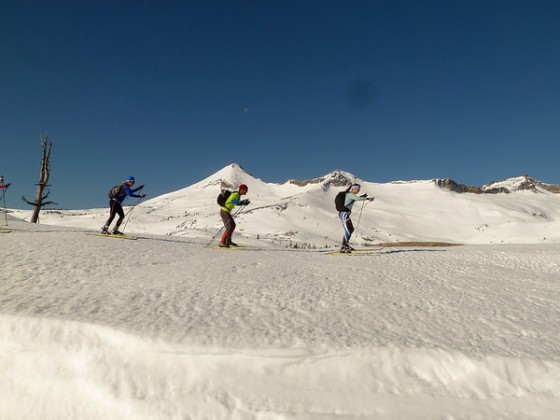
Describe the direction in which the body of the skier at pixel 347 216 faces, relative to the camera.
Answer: to the viewer's right

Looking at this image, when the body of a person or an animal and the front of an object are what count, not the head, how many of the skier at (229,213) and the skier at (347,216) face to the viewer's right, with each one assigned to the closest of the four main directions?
2

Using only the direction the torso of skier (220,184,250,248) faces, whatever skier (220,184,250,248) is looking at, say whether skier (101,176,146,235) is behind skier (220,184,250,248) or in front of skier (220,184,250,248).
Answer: behind

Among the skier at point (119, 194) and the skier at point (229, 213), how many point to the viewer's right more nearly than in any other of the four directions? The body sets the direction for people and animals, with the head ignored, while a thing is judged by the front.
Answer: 2

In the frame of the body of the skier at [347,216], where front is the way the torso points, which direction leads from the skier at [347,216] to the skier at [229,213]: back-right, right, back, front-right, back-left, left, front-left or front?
back

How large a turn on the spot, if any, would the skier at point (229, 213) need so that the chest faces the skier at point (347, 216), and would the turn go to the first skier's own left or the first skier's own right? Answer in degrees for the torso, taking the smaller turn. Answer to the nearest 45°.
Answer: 0° — they already face them

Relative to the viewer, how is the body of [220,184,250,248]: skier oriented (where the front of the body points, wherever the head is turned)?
to the viewer's right

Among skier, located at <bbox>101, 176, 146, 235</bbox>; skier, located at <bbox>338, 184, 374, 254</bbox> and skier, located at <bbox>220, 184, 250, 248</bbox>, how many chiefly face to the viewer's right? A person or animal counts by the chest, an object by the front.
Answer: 3

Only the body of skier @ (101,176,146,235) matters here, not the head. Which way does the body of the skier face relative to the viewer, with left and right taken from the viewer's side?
facing to the right of the viewer
